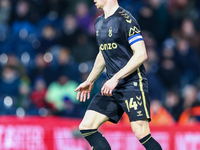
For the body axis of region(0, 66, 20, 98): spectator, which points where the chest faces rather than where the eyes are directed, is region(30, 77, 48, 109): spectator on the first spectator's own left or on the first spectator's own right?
on the first spectator's own left

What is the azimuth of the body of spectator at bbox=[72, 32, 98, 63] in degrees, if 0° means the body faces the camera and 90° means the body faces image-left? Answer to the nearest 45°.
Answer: approximately 0°

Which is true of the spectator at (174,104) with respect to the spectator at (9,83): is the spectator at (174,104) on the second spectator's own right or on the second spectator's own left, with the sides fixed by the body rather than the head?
on the second spectator's own left

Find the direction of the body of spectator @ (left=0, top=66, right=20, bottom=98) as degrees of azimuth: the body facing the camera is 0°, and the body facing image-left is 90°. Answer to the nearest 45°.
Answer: approximately 0°

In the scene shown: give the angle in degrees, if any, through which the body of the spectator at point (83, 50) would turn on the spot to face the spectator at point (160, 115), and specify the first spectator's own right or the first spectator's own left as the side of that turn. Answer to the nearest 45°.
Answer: approximately 45° to the first spectator's own left

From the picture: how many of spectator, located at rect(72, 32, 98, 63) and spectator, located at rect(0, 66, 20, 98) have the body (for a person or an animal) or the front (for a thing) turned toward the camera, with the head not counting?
2

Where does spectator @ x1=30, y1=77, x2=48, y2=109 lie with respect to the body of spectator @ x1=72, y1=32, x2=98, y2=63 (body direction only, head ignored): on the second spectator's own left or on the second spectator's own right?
on the second spectator's own right

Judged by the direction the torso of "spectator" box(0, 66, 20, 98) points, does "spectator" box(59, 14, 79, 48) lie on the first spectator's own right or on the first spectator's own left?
on the first spectator's own left

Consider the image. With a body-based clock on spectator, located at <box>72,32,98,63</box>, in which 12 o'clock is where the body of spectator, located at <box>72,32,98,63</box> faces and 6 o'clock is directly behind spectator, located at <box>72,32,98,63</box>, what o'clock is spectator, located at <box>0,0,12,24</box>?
spectator, located at <box>0,0,12,24</box> is roughly at 3 o'clock from spectator, located at <box>72,32,98,63</box>.
